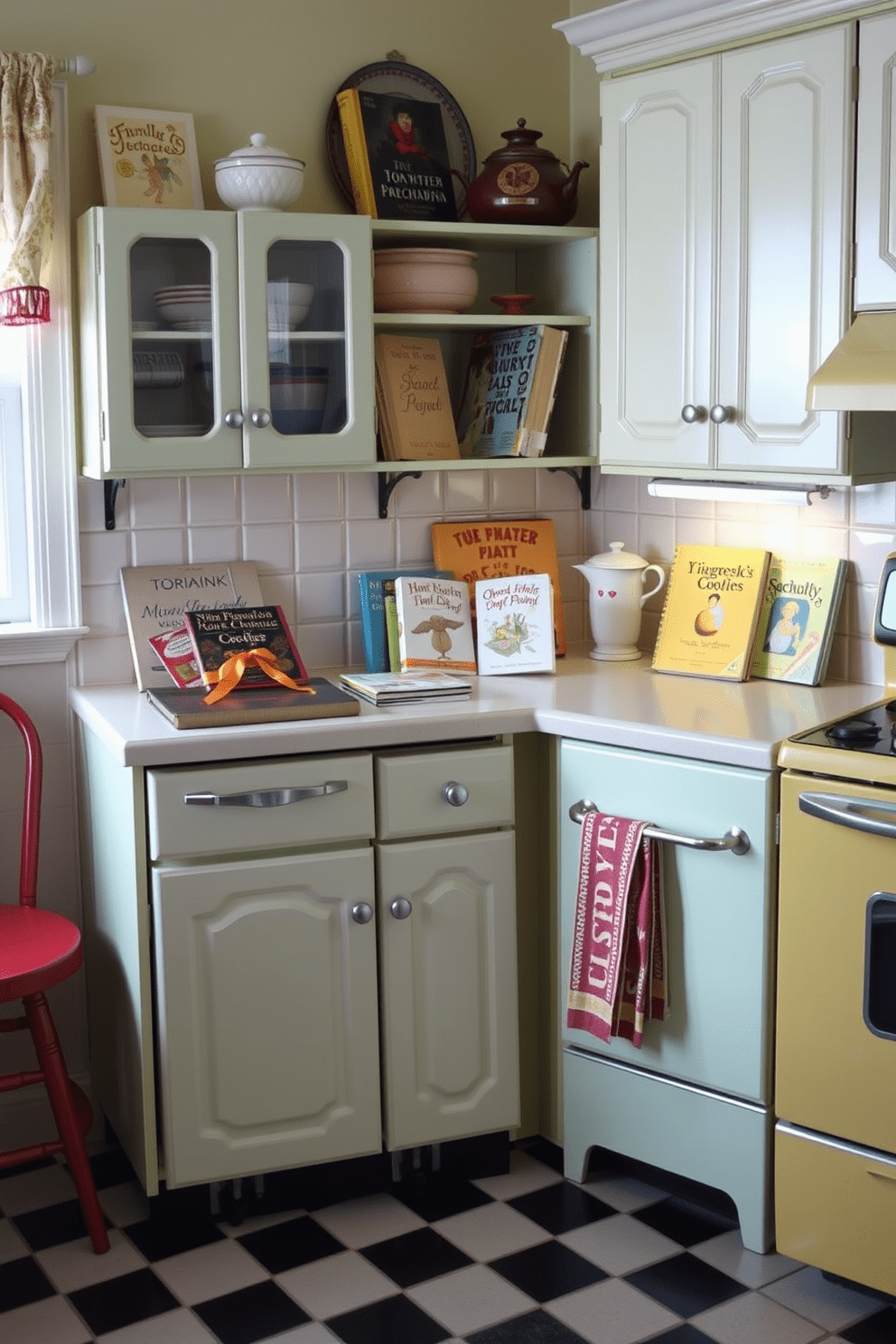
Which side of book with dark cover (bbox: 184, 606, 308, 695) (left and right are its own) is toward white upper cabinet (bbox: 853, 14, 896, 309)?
left

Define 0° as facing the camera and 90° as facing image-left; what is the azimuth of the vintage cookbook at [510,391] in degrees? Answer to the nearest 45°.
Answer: approximately 45°

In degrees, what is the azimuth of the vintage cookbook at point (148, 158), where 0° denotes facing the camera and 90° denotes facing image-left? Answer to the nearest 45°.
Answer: approximately 0°

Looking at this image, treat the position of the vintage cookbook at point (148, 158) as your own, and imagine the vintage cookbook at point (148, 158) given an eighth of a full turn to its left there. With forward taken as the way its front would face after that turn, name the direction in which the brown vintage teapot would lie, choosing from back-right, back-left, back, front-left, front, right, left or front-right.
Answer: front-left

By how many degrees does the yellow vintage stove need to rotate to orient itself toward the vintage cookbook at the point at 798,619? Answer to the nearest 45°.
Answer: approximately 135° to its right

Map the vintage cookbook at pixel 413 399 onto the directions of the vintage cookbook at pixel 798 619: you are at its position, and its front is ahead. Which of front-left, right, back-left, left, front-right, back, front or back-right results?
front-right

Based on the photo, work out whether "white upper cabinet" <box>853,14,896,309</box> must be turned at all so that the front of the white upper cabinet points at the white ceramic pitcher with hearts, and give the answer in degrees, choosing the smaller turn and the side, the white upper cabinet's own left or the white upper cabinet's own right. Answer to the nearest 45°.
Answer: approximately 90° to the white upper cabinet's own right

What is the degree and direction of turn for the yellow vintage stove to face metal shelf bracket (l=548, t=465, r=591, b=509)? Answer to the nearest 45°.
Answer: approximately 90° to its right

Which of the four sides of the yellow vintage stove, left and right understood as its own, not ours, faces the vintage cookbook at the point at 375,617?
right
